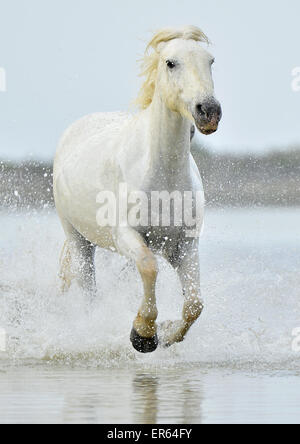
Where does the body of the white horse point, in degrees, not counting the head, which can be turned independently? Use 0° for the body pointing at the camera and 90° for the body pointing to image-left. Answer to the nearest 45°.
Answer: approximately 315°
